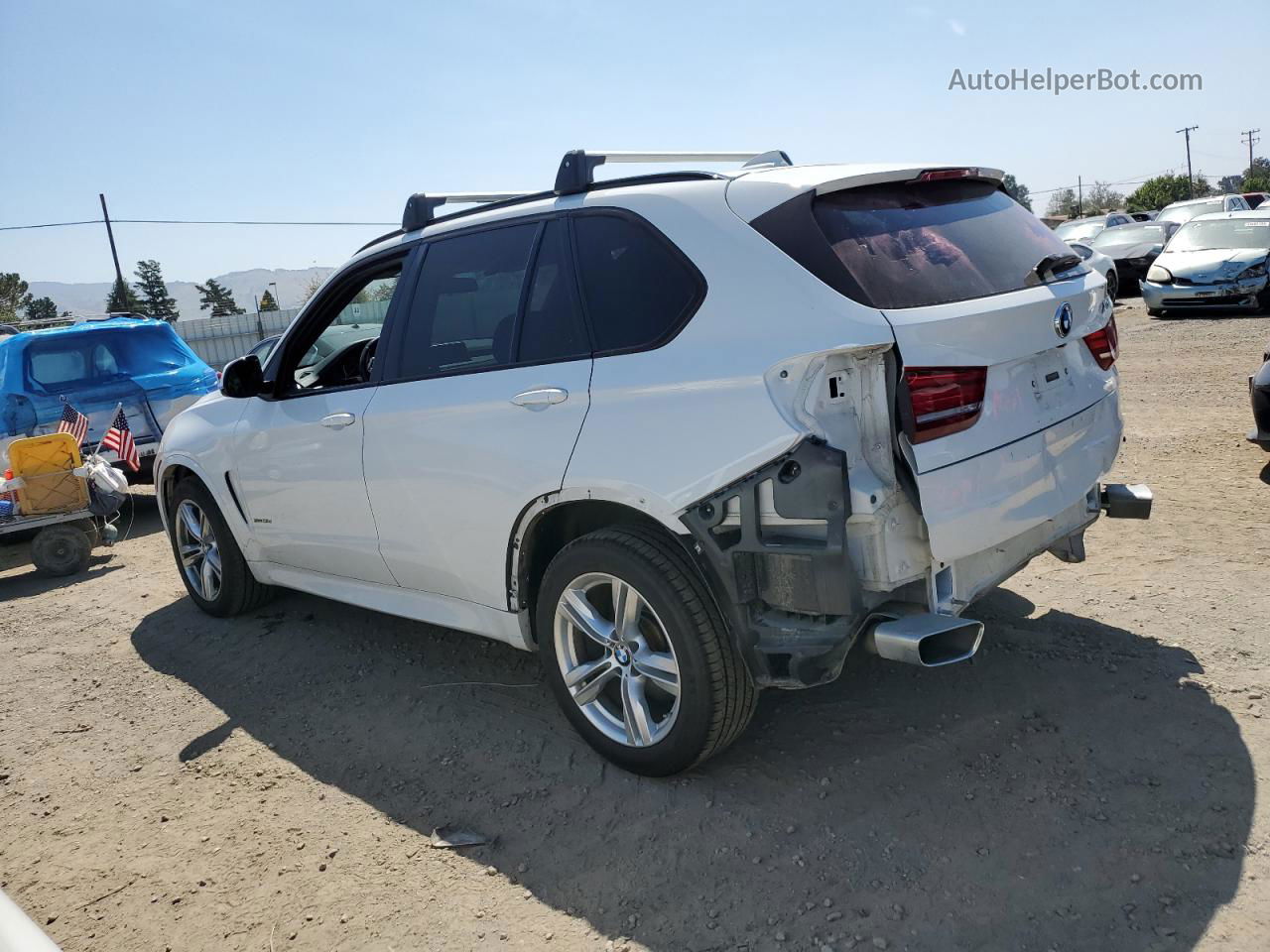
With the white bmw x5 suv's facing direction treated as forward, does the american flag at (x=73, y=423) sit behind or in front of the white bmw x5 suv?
in front

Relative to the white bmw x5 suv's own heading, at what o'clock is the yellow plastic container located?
The yellow plastic container is roughly at 12 o'clock from the white bmw x5 suv.

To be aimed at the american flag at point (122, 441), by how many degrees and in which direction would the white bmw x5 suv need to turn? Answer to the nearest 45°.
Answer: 0° — it already faces it

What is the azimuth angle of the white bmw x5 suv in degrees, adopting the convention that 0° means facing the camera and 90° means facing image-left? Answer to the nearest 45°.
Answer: approximately 135°

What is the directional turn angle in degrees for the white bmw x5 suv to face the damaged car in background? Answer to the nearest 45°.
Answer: approximately 90° to its right

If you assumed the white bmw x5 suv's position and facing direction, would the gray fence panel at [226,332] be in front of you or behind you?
in front
